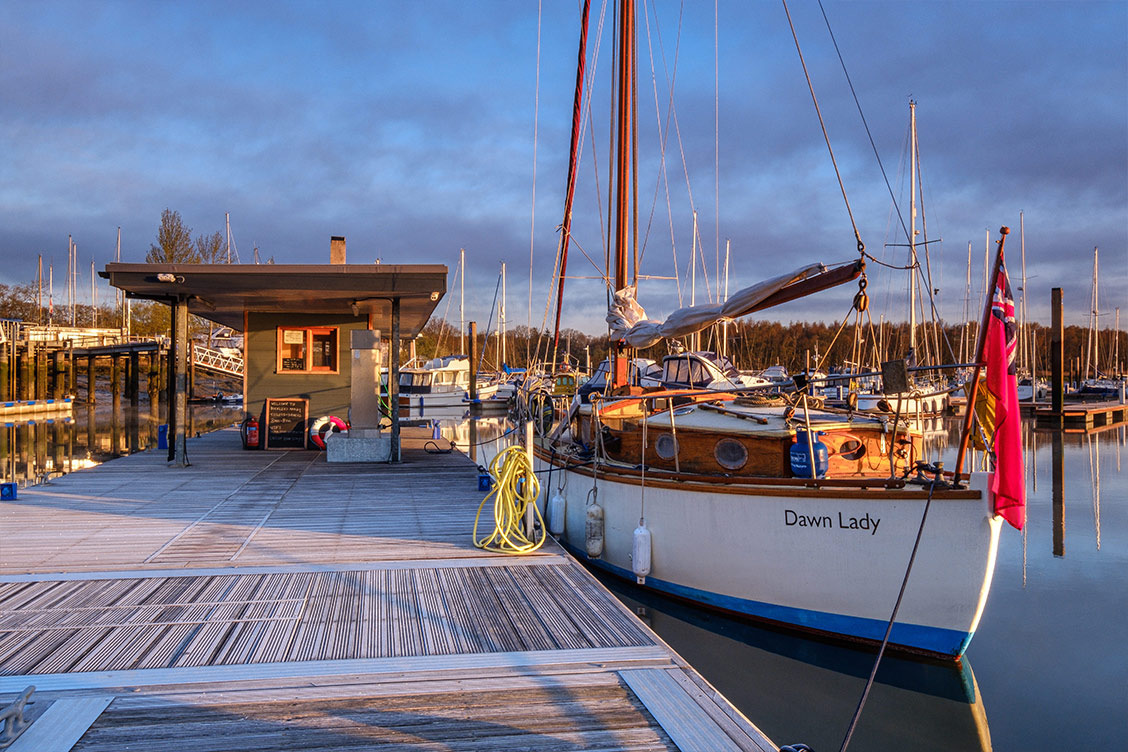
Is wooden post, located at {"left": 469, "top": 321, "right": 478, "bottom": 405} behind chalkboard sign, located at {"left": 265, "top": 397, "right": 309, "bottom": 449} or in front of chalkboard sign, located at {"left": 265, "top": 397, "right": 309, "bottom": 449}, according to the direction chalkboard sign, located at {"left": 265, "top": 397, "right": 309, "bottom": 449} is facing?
behind

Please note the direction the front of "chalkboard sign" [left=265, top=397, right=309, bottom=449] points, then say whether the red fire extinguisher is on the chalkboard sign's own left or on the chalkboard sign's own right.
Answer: on the chalkboard sign's own right

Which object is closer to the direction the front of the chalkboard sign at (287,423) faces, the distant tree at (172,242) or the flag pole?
the flag pole

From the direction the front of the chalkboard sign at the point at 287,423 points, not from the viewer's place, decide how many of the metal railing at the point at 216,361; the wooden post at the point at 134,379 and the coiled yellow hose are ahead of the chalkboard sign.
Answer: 1

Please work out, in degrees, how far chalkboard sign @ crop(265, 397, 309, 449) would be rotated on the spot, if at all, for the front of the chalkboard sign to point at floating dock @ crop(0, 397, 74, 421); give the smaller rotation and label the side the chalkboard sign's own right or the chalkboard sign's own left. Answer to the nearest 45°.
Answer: approximately 135° to the chalkboard sign's own right

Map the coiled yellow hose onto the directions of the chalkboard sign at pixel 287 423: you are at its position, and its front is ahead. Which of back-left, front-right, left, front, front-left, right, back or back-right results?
front

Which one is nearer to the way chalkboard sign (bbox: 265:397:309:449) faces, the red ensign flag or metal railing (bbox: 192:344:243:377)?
the red ensign flag

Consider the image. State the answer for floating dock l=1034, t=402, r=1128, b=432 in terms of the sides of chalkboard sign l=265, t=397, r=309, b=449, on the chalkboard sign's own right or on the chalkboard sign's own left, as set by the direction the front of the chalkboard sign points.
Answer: on the chalkboard sign's own left

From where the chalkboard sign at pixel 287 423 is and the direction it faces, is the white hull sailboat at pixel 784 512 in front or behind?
in front

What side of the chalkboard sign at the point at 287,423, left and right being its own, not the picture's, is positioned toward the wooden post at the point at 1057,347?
left

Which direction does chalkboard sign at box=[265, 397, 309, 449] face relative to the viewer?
toward the camera
